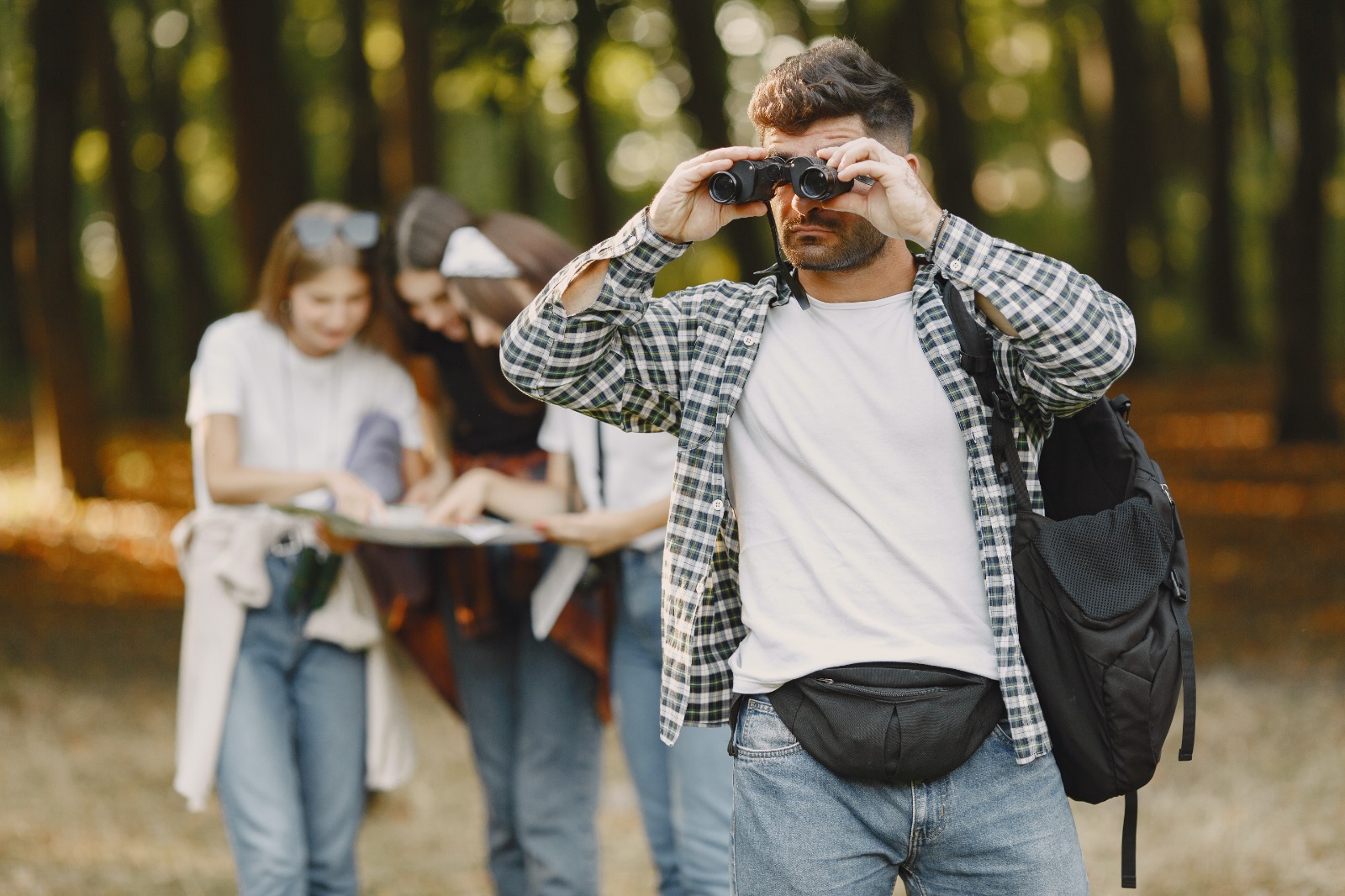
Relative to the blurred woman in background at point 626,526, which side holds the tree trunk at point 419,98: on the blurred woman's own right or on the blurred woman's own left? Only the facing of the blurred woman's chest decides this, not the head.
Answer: on the blurred woman's own right

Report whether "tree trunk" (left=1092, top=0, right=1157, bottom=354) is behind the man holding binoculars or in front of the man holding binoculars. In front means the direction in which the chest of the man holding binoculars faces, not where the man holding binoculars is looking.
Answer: behind

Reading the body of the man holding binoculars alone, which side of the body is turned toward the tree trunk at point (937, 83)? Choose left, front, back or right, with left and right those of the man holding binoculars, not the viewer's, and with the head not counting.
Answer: back

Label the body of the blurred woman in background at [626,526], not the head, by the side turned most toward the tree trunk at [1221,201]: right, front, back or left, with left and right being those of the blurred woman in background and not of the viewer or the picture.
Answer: back

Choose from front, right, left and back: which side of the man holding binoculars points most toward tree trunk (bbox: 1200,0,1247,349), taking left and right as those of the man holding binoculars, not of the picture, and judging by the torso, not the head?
back

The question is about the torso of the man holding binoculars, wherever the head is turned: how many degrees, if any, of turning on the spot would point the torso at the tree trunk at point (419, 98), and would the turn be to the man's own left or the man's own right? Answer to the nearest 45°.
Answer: approximately 180°

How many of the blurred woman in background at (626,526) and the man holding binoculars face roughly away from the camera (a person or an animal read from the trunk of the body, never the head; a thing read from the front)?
0

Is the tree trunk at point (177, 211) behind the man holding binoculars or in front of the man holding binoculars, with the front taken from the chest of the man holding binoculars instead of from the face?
behind

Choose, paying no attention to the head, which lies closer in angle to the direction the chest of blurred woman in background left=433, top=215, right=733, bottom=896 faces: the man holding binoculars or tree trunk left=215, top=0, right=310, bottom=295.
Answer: the man holding binoculars

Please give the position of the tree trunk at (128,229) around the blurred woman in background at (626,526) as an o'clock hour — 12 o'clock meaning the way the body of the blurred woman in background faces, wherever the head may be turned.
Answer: The tree trunk is roughly at 4 o'clock from the blurred woman in background.

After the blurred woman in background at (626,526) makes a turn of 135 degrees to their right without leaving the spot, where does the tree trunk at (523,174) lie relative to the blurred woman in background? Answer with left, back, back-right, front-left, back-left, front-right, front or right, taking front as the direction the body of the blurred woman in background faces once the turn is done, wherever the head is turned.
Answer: front

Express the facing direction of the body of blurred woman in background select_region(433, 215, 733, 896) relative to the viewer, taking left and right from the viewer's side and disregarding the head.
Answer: facing the viewer and to the left of the viewer

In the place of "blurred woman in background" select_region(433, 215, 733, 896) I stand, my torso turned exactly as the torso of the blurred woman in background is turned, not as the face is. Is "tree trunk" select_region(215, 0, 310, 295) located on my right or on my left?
on my right

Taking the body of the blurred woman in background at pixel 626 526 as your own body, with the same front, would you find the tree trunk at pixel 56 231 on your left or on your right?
on your right

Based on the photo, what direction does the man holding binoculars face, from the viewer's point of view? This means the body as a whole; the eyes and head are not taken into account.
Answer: toward the camera
